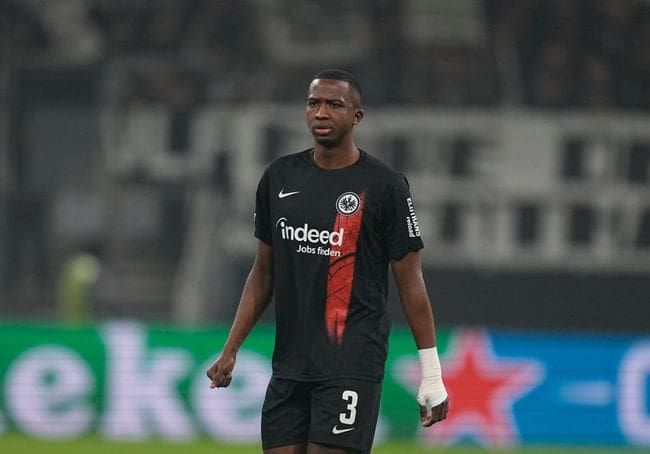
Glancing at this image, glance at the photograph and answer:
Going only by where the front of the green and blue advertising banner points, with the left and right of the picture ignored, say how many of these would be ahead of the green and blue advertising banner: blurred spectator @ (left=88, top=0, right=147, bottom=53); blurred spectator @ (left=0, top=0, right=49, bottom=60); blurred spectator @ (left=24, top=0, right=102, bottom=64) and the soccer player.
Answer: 1

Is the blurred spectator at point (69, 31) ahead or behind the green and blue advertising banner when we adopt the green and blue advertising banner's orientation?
behind

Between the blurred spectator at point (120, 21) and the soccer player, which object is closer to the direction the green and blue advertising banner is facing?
the soccer player

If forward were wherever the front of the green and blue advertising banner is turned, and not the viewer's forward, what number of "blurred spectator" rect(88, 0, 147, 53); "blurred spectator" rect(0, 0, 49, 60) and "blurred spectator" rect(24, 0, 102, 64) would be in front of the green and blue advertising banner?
0

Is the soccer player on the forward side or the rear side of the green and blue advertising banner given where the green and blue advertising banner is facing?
on the forward side

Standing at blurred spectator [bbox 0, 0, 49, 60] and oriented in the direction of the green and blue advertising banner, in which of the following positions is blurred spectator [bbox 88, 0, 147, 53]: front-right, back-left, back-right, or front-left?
front-left

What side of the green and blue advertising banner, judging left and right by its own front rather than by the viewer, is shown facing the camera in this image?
front

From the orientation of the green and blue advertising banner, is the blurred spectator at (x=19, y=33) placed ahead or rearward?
rearward

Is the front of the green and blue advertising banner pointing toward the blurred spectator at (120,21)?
no
